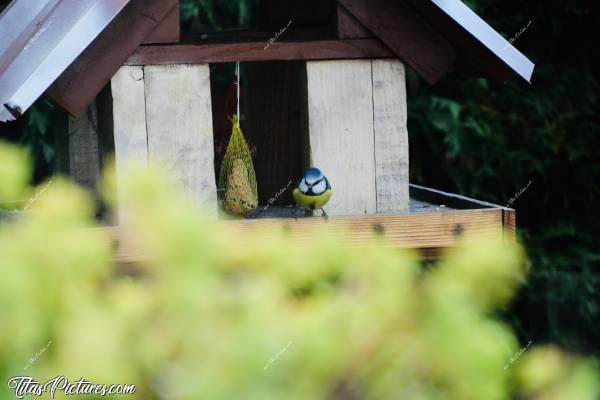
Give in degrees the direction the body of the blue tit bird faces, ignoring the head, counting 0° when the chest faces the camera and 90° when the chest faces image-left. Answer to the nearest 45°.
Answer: approximately 0°
